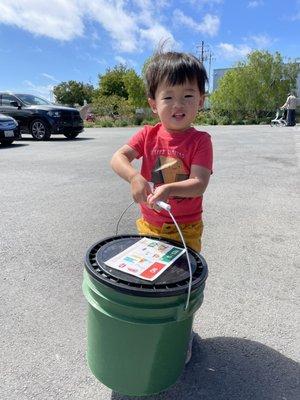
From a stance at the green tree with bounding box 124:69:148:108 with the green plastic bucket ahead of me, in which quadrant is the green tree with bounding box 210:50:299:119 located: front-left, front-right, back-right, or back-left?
front-left

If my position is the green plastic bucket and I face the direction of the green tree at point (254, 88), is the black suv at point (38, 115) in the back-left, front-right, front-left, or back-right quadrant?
front-left

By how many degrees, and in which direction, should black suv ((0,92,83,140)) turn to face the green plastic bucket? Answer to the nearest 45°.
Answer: approximately 45° to its right

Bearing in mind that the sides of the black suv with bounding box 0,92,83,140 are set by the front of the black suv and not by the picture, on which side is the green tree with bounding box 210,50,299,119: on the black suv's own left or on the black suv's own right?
on the black suv's own left

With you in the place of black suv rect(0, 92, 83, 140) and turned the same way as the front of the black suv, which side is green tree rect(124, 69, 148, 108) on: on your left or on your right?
on your left

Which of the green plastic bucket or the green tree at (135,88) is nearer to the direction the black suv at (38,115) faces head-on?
the green plastic bucket

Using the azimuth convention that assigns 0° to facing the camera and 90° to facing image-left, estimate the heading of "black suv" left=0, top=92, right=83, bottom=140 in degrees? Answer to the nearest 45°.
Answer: approximately 315°
